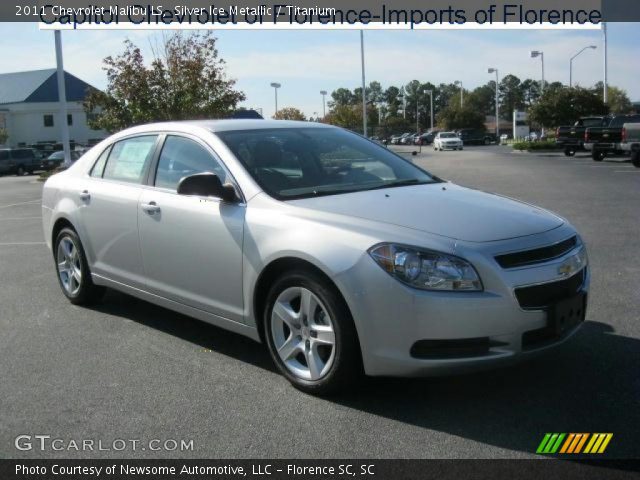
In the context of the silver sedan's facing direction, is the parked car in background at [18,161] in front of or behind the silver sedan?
behind

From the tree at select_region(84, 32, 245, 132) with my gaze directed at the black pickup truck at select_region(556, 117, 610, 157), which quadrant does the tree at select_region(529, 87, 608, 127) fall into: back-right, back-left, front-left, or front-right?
front-left

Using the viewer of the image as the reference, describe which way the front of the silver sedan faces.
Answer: facing the viewer and to the right of the viewer

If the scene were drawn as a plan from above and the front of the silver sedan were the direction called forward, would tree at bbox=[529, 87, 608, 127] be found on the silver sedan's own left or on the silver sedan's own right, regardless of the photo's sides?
on the silver sedan's own left

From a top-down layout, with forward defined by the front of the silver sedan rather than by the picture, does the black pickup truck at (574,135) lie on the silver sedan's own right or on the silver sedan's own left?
on the silver sedan's own left

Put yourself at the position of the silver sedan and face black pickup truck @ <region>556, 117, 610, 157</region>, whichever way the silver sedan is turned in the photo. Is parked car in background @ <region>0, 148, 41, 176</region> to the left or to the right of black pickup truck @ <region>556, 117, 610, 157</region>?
left

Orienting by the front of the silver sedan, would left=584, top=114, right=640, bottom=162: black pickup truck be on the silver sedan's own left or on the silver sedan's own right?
on the silver sedan's own left

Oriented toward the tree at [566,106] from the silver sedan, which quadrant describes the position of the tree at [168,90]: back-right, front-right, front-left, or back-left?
front-left

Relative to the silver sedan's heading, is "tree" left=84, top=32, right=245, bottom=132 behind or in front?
behind

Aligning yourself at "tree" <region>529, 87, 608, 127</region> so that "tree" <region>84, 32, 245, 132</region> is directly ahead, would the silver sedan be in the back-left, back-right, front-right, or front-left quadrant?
front-left

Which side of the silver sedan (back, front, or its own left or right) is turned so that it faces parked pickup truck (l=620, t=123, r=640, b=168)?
left

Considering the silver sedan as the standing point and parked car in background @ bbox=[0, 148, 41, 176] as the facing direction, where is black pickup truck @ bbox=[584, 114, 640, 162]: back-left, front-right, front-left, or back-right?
front-right
